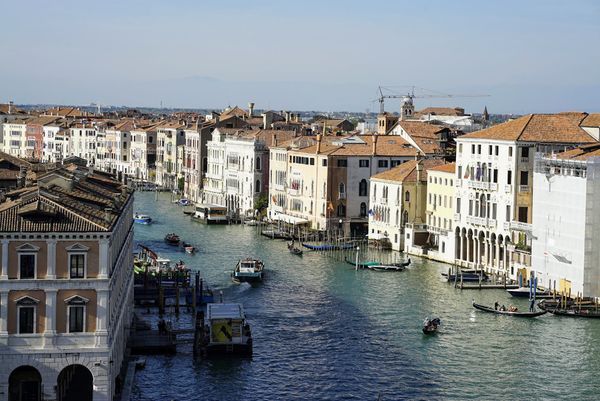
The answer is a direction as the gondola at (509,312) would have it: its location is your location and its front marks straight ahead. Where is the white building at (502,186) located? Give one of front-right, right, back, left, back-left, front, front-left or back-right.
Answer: right

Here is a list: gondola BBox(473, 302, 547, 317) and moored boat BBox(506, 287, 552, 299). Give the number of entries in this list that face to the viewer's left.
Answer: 2

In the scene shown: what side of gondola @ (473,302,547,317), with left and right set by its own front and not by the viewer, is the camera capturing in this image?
left

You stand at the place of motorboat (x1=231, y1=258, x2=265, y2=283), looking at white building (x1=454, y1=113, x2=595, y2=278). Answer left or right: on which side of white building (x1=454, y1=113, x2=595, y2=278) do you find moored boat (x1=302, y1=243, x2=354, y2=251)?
left

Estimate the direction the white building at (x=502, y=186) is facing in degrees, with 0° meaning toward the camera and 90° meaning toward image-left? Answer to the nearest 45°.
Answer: approximately 45°

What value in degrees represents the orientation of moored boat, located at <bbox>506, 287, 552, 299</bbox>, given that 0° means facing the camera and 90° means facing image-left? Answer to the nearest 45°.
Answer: approximately 90°
